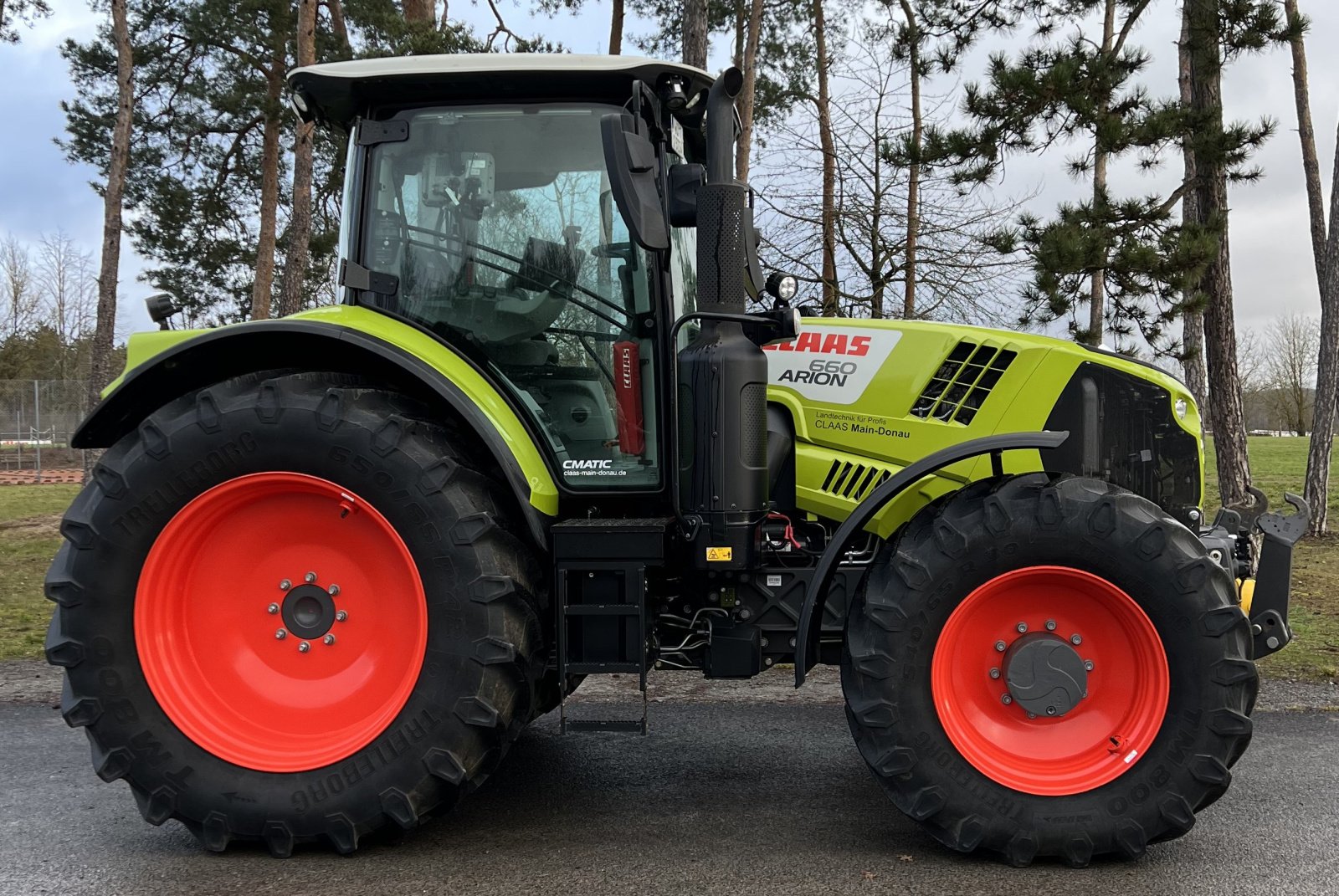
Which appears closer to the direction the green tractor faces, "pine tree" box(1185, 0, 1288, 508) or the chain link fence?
the pine tree

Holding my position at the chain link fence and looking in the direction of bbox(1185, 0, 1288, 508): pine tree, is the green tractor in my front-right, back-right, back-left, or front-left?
front-right

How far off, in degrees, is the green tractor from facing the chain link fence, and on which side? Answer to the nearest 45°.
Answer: approximately 135° to its left

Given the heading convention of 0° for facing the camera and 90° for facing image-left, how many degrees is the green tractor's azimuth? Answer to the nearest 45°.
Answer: approximately 270°

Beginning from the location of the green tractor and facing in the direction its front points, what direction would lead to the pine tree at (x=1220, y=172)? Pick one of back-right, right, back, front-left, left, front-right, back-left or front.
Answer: front-left
